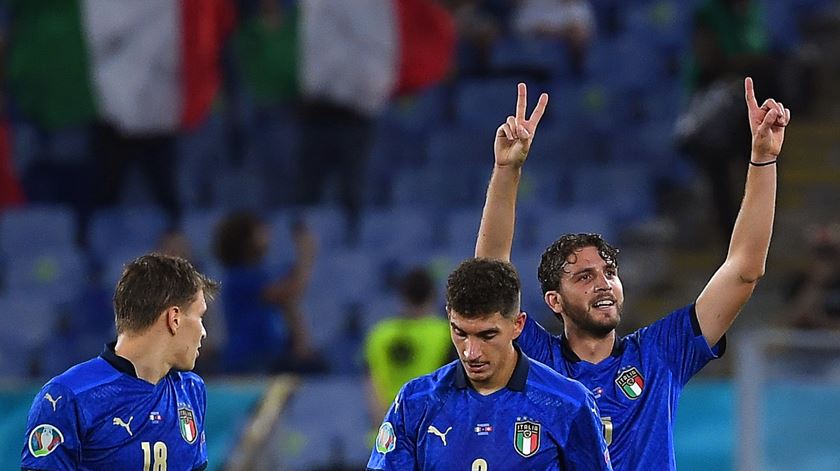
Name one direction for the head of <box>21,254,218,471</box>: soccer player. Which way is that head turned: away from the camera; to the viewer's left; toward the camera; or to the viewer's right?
to the viewer's right

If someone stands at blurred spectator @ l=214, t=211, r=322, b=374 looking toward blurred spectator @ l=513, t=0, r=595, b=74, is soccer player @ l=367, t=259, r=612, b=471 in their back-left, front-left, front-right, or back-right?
back-right

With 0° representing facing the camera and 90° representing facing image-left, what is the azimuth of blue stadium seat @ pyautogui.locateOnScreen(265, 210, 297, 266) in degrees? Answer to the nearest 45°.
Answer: approximately 0°

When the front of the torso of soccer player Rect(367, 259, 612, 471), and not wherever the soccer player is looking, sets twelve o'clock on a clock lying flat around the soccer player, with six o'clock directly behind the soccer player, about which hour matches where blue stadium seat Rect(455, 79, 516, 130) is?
The blue stadium seat is roughly at 6 o'clock from the soccer player.

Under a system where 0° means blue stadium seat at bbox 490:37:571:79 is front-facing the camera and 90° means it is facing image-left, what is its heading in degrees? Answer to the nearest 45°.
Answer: approximately 0°

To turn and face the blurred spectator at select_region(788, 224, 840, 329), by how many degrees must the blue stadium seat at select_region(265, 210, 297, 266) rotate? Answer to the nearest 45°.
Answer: approximately 45° to its left
